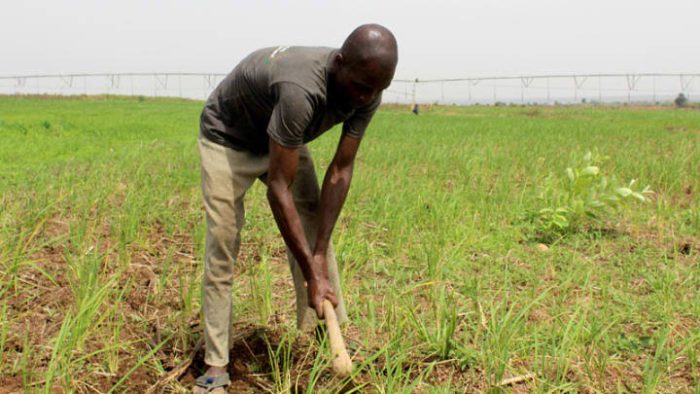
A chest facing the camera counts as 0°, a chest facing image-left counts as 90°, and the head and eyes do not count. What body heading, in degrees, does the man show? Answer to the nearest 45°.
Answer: approximately 315°

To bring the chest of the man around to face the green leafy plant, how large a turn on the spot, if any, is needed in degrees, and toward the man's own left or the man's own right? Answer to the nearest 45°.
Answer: approximately 90° to the man's own left
